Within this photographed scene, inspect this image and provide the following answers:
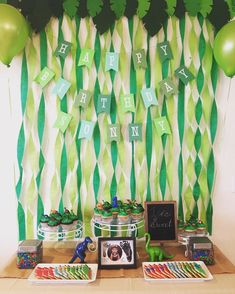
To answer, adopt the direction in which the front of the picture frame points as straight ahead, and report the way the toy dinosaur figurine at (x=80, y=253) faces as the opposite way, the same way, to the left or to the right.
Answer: to the left

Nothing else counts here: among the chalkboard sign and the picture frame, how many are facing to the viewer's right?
0

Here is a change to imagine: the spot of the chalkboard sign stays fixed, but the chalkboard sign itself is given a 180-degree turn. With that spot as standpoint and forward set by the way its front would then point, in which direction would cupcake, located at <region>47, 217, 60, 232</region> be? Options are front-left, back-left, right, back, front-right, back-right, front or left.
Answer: left

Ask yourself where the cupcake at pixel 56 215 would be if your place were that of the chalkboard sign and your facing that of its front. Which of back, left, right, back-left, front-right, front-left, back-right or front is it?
right

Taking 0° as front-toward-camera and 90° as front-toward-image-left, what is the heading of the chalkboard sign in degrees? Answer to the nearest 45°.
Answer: approximately 0°

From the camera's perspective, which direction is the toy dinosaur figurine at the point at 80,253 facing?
to the viewer's right

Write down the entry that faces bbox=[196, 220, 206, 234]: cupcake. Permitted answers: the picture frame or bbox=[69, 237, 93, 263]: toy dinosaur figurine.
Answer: the toy dinosaur figurine
